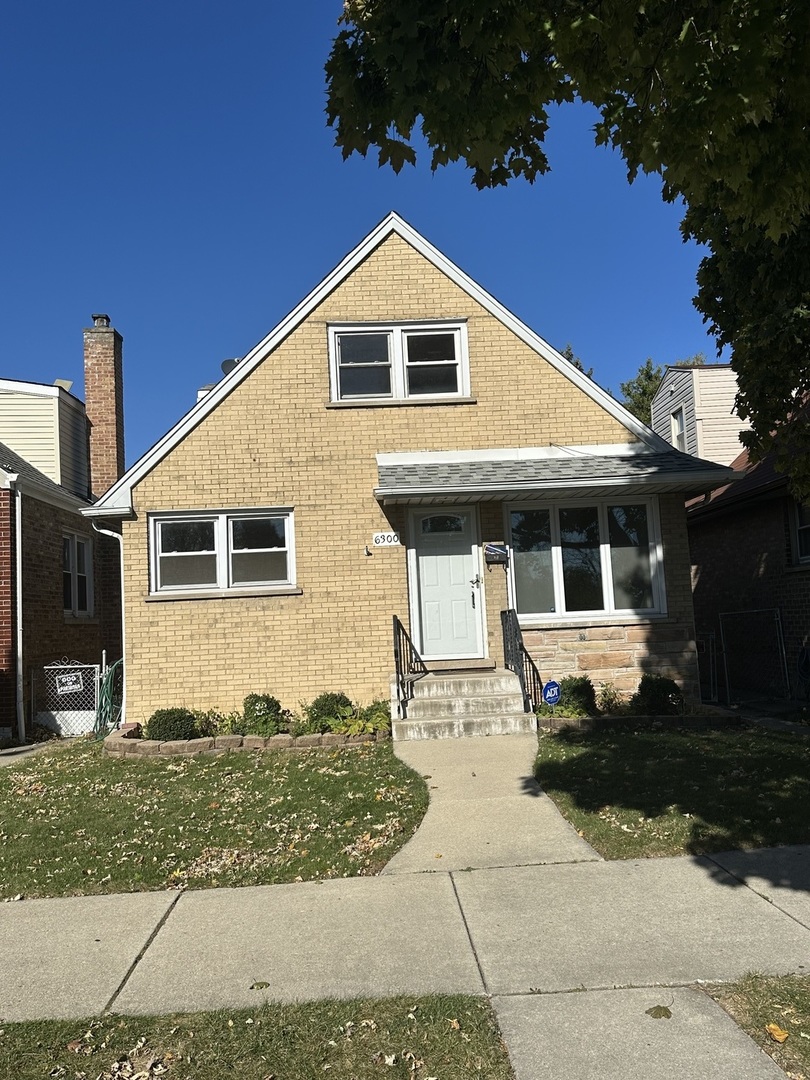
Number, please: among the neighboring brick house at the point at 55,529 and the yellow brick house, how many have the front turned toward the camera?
2

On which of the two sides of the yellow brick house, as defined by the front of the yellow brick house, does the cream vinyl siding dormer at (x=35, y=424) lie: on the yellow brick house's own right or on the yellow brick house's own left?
on the yellow brick house's own right

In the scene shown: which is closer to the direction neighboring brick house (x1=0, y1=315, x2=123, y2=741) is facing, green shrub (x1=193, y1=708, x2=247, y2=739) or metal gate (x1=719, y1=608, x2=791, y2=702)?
the green shrub

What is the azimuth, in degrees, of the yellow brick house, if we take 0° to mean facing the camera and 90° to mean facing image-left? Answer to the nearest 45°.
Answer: approximately 0°

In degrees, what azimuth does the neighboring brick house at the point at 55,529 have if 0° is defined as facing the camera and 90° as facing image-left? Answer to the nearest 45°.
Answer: approximately 0°
